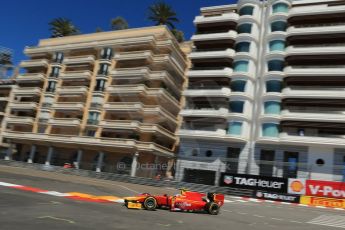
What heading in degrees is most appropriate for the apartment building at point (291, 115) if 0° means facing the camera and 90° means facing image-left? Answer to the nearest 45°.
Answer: approximately 0°

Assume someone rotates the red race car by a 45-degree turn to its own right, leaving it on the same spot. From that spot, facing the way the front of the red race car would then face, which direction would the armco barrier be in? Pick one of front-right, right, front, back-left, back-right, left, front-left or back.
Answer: front-right

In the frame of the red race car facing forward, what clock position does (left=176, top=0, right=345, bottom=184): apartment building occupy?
The apartment building is roughly at 4 o'clock from the red race car.

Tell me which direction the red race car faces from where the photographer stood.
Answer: facing to the left of the viewer

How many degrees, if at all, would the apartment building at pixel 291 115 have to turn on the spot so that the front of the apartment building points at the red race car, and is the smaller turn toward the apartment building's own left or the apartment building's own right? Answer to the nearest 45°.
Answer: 0° — it already faces it

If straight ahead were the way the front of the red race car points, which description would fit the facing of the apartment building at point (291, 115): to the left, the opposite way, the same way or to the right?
to the left

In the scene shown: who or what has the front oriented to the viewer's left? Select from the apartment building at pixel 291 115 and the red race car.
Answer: the red race car

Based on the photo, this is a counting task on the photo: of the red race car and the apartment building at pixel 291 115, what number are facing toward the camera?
1
